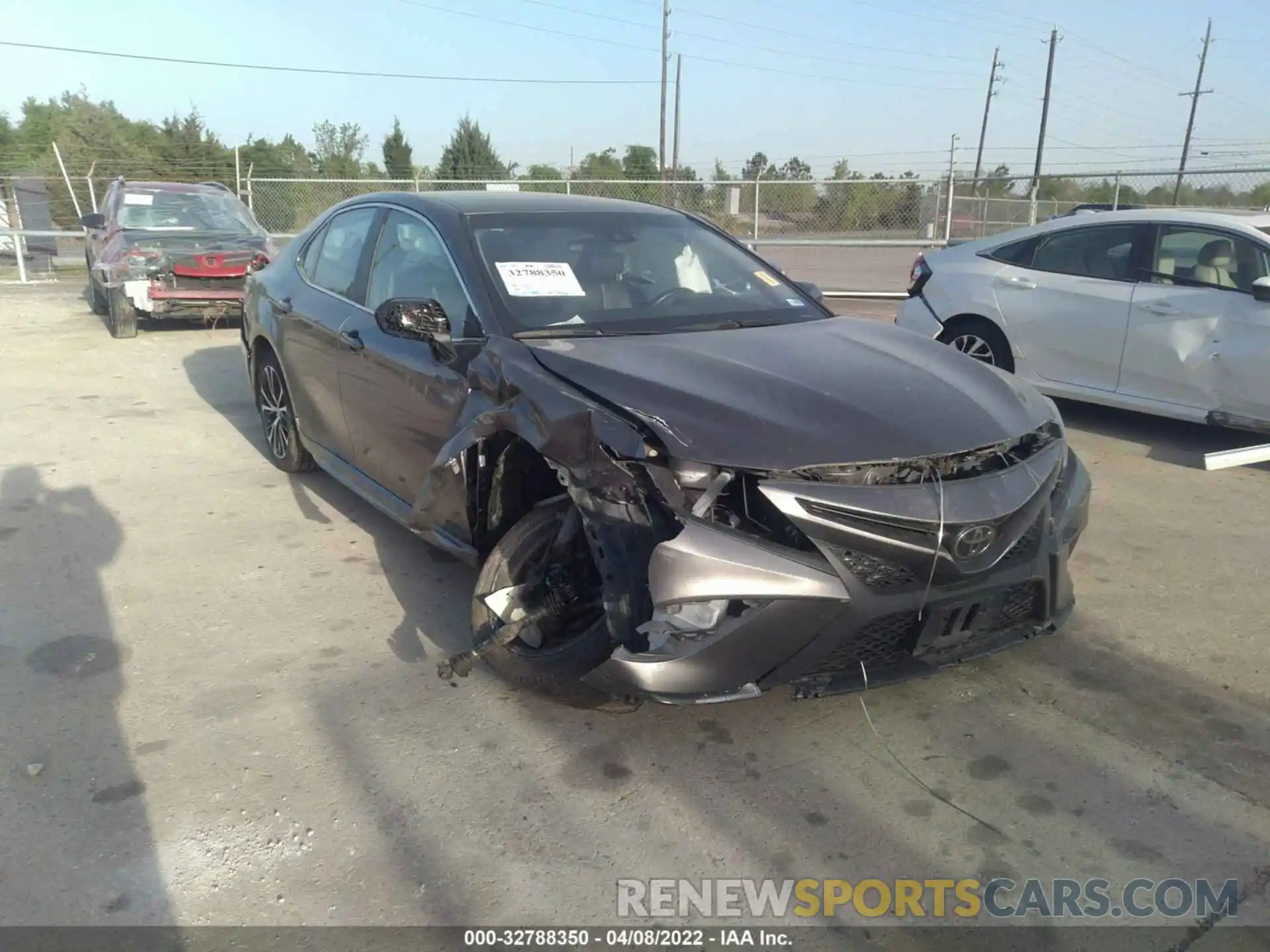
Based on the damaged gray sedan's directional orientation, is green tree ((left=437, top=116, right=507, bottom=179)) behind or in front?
behind

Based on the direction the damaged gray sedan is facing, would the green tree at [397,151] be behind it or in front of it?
behind

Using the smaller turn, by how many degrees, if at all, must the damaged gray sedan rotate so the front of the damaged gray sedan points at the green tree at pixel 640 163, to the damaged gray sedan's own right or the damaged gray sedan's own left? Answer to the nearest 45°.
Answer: approximately 135° to the damaged gray sedan's own left

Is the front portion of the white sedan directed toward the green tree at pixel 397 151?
no

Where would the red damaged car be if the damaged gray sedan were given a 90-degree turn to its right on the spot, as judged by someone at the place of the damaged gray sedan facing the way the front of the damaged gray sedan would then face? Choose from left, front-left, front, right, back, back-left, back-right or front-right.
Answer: right

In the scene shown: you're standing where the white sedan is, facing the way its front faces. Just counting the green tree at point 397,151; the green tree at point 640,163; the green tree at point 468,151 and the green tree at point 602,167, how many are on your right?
0

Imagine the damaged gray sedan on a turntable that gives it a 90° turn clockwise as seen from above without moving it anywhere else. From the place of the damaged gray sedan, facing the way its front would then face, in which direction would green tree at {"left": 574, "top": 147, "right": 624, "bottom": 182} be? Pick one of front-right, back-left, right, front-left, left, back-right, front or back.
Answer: back-right

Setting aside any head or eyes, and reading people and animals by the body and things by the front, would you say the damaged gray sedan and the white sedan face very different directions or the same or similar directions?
same or similar directions

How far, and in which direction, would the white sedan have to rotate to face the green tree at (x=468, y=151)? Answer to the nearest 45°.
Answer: approximately 135° to its left

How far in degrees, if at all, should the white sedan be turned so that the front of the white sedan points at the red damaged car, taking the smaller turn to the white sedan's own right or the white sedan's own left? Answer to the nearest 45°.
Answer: approximately 180°

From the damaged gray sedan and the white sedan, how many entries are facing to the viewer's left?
0

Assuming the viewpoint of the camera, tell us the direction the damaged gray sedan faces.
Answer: facing the viewer and to the right of the viewer

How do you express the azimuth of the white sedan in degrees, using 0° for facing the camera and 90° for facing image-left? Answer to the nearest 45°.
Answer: approximately 270°

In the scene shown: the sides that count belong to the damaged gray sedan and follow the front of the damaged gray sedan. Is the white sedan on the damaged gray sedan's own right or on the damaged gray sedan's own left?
on the damaged gray sedan's own left

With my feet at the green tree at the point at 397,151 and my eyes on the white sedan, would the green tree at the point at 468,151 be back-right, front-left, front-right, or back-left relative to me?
front-left
